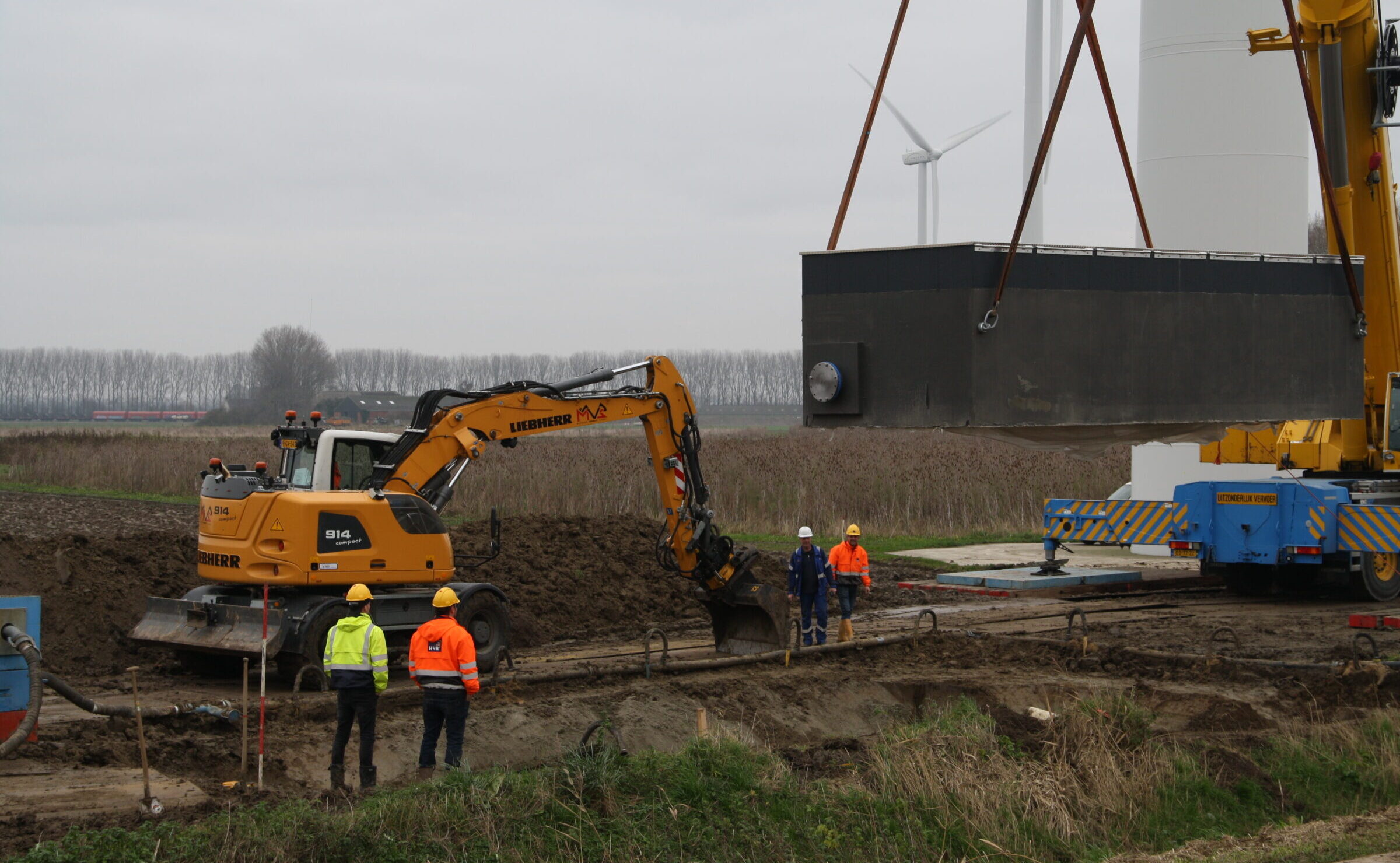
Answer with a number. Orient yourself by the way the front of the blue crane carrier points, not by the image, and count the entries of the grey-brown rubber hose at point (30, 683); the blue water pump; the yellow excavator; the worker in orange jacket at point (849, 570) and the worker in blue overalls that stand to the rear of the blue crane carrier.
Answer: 5

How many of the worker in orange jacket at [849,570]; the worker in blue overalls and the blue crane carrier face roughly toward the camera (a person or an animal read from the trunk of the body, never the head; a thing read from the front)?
2

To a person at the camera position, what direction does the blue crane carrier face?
facing away from the viewer and to the right of the viewer

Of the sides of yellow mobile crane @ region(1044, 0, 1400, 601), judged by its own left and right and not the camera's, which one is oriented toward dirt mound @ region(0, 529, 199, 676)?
back

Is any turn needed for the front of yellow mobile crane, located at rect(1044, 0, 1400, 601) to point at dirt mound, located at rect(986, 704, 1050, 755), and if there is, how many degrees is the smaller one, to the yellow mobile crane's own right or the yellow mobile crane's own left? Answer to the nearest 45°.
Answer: approximately 135° to the yellow mobile crane's own right

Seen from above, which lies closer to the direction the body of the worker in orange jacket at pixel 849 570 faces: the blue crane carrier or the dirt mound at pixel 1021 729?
the dirt mound

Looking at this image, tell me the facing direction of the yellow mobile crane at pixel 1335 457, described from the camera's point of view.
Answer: facing away from the viewer and to the right of the viewer

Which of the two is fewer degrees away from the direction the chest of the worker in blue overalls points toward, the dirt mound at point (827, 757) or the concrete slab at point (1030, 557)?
the dirt mound

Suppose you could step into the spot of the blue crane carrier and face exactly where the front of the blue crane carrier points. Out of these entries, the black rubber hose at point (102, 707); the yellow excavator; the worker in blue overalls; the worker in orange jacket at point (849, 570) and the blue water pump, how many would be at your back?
5
